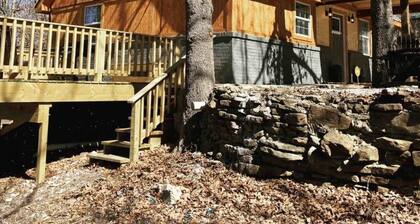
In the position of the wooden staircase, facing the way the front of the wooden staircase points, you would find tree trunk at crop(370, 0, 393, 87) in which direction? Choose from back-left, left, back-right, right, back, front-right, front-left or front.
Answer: back-left

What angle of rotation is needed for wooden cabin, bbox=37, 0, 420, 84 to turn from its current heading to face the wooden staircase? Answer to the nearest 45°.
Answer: approximately 90° to its right

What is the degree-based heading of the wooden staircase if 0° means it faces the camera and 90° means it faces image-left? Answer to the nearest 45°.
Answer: approximately 45°

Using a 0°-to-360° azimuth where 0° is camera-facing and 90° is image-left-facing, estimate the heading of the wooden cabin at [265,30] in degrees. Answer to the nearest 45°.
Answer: approximately 315°
